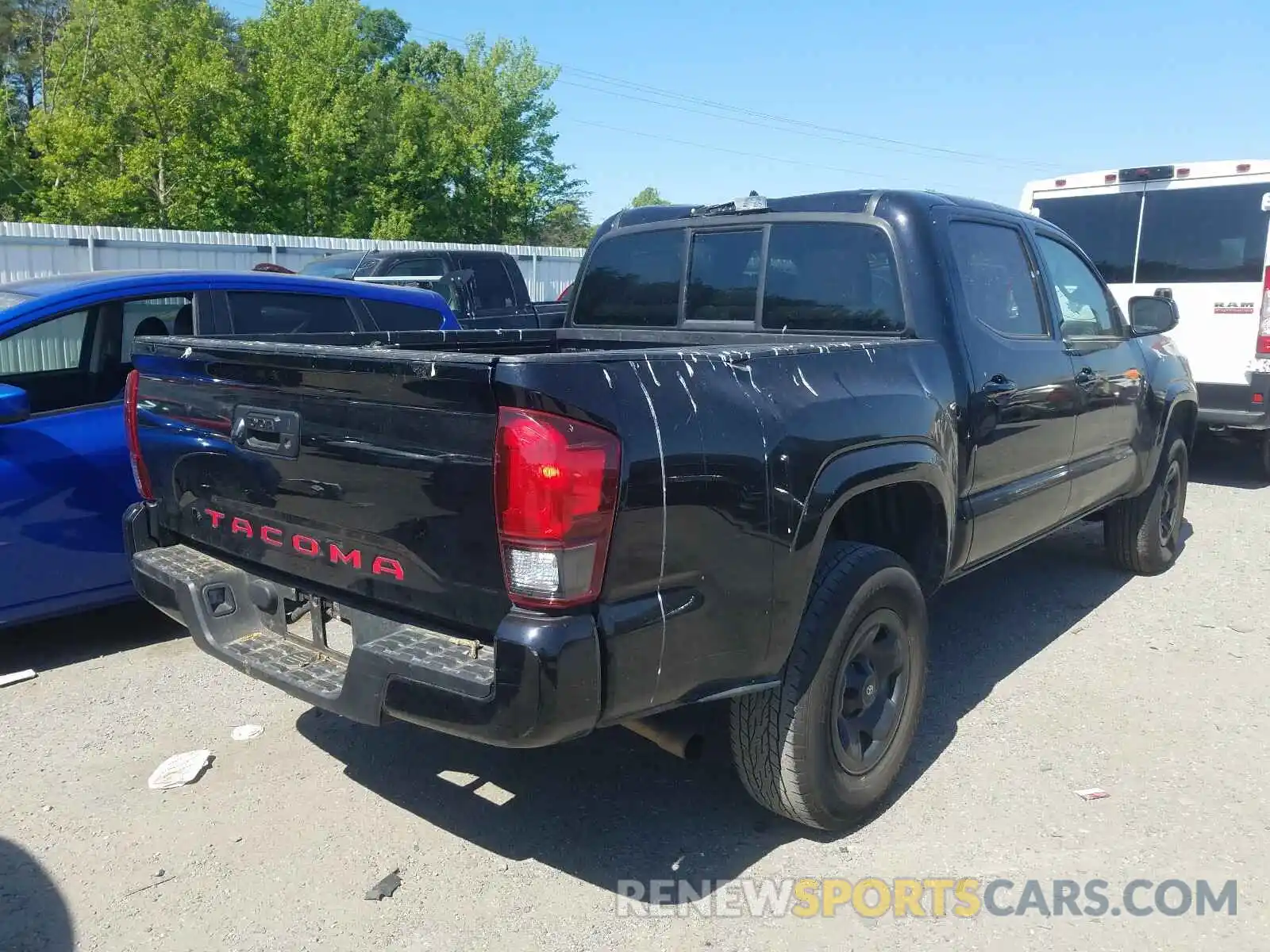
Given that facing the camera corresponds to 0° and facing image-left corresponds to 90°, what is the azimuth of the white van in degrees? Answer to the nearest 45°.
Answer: approximately 225°

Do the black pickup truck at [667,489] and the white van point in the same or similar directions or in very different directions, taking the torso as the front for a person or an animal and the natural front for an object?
same or similar directions

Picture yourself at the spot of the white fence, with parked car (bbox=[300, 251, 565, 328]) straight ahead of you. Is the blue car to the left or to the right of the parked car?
right

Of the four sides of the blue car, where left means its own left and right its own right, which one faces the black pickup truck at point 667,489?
left

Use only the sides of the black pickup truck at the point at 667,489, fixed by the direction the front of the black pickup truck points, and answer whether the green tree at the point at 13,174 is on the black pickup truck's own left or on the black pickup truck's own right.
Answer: on the black pickup truck's own left

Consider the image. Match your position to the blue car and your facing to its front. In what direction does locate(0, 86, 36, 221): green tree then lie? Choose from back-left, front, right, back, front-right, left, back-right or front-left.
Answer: back-right

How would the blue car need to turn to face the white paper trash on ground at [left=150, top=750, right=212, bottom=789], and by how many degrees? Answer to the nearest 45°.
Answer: approximately 45° to its left

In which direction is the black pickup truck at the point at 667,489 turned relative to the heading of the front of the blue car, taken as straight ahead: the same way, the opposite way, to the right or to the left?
the opposite way

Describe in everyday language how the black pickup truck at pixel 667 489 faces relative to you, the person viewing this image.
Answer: facing away from the viewer and to the right of the viewer

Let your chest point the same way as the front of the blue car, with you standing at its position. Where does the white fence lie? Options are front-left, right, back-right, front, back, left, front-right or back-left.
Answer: back-right

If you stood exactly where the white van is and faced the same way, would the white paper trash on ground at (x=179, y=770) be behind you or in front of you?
behind

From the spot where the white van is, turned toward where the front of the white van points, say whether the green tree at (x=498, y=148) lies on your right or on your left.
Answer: on your left

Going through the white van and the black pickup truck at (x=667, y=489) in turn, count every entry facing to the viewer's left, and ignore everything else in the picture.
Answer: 0
